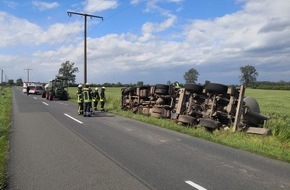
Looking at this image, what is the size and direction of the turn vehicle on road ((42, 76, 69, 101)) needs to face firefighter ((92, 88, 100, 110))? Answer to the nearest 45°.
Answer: approximately 45° to its left

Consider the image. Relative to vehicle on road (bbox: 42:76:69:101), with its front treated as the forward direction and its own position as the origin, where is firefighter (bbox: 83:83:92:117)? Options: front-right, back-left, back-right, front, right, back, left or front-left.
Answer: front-left

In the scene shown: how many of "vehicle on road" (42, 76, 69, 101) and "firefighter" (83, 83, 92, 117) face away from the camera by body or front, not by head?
1

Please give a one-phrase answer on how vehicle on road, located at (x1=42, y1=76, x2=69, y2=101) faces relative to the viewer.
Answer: facing the viewer and to the left of the viewer

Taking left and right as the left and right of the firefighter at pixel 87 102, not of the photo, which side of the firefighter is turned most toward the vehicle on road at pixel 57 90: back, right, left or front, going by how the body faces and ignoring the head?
front

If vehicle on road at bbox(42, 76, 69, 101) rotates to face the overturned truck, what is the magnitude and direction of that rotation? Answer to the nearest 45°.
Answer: approximately 45° to its left

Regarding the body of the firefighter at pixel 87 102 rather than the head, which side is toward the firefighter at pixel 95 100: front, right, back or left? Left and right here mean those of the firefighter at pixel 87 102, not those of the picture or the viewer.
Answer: front

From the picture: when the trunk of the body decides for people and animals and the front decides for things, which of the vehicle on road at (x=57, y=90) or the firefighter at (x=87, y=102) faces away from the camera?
the firefighter

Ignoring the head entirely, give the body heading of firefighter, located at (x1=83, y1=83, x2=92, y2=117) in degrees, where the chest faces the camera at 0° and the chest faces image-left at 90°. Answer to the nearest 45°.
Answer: approximately 180°
